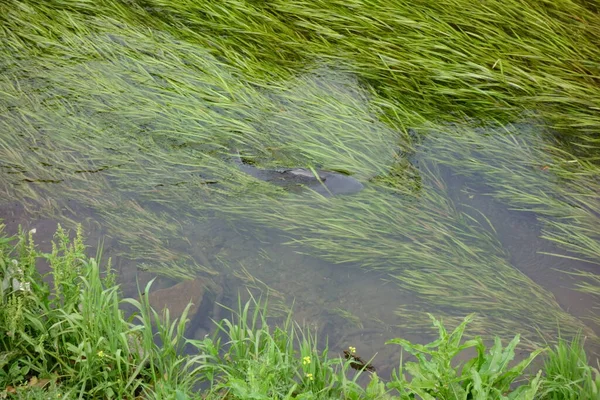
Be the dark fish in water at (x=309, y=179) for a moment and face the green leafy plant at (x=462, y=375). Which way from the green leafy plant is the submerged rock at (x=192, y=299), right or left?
right
